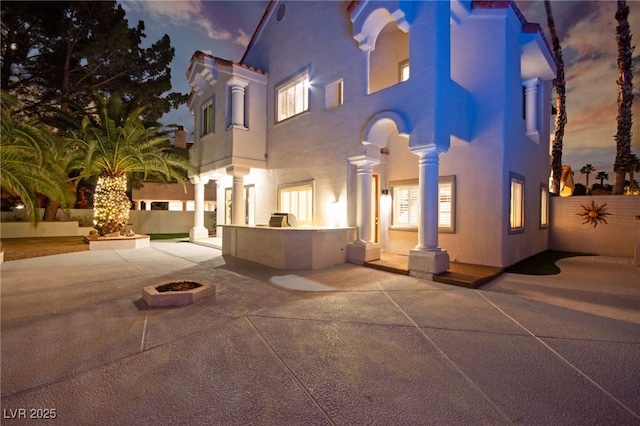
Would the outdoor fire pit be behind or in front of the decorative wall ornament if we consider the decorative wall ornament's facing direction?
in front

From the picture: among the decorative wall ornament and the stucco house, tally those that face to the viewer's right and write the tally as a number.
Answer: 0

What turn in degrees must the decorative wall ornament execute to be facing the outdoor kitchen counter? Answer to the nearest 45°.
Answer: approximately 45° to its right

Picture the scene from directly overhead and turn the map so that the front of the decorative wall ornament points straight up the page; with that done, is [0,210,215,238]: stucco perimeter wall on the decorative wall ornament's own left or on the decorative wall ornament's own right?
on the decorative wall ornament's own right

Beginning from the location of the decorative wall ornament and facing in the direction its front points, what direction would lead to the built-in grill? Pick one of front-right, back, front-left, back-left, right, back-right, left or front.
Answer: front-right

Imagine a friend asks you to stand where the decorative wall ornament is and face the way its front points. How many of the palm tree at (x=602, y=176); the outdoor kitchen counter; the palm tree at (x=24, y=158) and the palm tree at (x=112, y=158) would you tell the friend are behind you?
1

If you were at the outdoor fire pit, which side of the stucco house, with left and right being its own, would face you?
front

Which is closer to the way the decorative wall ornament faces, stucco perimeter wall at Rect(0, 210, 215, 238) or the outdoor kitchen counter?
the outdoor kitchen counter

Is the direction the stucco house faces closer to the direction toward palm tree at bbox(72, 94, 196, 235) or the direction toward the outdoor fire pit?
the outdoor fire pit

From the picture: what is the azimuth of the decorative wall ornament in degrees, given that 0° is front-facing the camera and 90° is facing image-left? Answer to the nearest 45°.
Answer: approximately 0°
